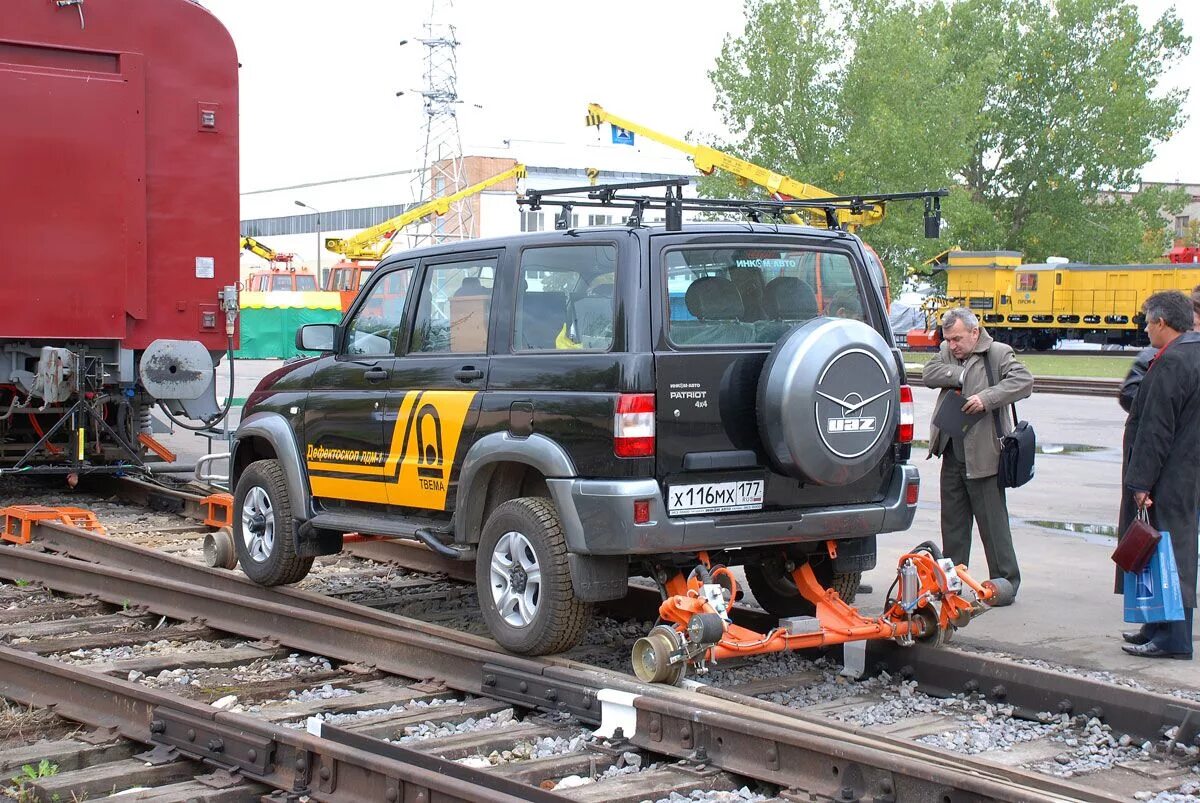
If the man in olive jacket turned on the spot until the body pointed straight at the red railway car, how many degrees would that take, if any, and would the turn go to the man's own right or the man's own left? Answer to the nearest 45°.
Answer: approximately 45° to the man's own right

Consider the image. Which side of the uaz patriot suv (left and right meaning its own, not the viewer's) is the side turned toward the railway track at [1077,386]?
right

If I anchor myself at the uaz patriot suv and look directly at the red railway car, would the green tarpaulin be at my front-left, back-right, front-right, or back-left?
front-right

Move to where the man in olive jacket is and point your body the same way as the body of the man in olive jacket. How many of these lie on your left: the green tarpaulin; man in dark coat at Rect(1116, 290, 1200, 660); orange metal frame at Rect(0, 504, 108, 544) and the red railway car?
1

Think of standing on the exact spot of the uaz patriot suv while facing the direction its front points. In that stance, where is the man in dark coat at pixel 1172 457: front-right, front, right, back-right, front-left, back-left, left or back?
back-right

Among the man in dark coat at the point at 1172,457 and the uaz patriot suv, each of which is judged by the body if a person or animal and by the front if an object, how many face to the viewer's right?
0

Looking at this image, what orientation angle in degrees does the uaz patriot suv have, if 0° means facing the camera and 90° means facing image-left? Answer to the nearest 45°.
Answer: approximately 135°

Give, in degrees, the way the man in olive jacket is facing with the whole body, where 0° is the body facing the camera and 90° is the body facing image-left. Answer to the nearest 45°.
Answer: approximately 45°

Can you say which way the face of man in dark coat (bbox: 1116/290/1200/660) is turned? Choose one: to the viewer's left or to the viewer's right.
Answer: to the viewer's left

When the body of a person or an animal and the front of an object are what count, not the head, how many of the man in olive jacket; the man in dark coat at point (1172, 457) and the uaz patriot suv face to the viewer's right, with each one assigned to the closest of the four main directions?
0

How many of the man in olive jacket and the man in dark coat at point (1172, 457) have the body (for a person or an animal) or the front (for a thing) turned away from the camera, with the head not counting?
0

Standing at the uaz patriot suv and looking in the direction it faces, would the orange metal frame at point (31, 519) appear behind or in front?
in front

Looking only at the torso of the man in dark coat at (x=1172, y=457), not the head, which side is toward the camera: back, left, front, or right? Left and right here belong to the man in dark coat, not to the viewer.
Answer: left

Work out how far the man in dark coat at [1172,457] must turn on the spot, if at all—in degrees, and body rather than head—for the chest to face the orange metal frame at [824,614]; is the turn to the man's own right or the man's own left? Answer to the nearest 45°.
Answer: approximately 45° to the man's own left

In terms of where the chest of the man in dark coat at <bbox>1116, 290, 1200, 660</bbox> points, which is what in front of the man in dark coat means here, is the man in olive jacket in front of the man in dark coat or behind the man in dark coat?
in front

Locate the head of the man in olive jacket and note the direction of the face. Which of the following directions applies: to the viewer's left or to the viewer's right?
to the viewer's left

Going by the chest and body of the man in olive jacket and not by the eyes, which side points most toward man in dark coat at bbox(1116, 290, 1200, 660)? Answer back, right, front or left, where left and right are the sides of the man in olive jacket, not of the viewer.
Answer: left
